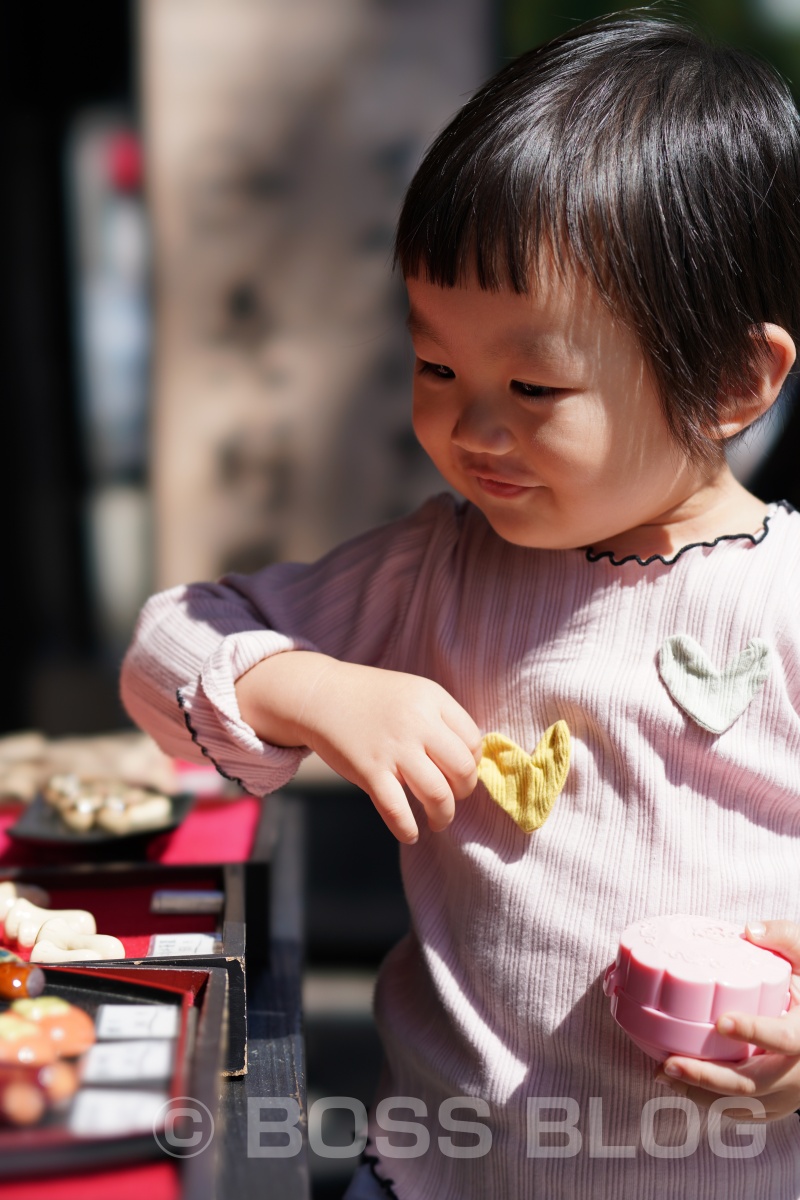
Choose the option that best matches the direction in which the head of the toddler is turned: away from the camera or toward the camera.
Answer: toward the camera

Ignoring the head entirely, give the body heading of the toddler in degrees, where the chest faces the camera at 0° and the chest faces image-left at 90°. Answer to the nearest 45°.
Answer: approximately 45°
